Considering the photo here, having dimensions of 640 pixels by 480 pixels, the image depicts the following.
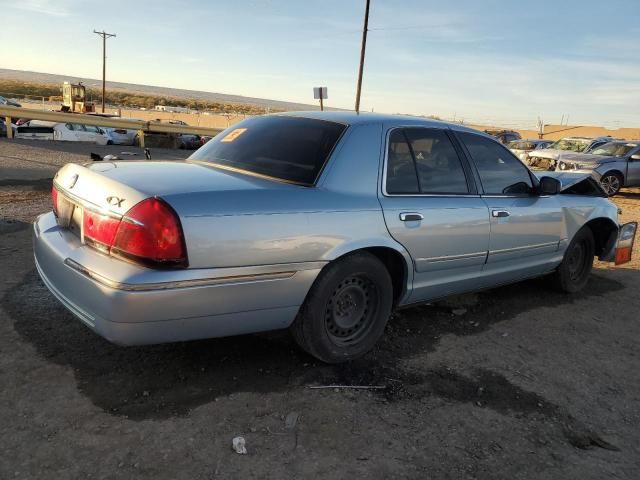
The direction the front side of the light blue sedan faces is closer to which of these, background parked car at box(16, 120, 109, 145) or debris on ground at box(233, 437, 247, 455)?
the background parked car

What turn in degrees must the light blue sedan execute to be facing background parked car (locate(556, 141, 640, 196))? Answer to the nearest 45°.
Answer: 0° — it already faces it

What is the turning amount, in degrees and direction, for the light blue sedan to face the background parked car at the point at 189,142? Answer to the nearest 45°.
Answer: approximately 45° to its left

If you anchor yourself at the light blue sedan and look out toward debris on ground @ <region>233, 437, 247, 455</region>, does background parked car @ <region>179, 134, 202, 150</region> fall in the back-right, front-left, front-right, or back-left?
back-right

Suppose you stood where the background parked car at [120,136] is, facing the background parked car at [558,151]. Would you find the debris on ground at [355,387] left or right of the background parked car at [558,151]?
right

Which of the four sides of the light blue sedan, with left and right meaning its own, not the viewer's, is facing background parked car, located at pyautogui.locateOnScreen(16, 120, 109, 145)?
left

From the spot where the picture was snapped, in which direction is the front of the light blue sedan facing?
facing away from the viewer and to the right of the viewer

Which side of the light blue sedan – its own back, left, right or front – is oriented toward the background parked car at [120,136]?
left

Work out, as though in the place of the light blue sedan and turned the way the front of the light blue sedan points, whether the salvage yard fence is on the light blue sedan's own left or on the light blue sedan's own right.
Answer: on the light blue sedan's own left

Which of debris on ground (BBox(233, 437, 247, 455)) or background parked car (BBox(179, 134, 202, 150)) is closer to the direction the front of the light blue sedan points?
the background parked car
